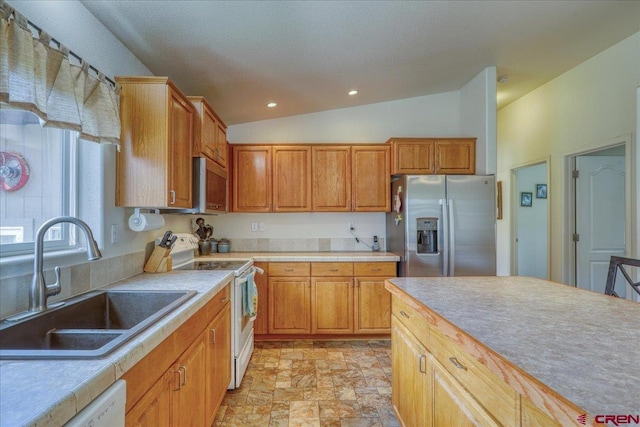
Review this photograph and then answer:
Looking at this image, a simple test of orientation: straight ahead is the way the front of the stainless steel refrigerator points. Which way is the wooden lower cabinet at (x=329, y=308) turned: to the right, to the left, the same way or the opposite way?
the same way

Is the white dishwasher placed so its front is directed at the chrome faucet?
no

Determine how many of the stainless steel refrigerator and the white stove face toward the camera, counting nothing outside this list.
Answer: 1

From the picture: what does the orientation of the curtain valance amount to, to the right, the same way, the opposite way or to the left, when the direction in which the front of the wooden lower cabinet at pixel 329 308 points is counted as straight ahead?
to the left

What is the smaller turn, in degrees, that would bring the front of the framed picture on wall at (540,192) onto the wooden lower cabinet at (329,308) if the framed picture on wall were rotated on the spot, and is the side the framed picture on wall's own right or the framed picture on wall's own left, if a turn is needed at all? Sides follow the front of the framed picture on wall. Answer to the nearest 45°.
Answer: approximately 45° to the framed picture on wall's own right

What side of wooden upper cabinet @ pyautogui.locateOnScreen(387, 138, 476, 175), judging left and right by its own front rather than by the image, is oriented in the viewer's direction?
front

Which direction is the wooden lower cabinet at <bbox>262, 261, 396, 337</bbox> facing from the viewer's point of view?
toward the camera

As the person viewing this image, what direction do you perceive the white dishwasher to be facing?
facing the viewer and to the right of the viewer

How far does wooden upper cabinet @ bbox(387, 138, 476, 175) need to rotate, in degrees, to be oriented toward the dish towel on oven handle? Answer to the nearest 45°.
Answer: approximately 45° to its right

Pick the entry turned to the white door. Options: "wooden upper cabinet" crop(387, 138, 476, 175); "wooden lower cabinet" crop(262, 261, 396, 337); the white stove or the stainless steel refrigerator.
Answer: the white stove

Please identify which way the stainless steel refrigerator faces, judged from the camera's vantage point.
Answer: facing the viewer

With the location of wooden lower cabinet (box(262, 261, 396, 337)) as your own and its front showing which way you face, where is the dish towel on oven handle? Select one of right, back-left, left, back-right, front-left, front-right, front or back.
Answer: front-right

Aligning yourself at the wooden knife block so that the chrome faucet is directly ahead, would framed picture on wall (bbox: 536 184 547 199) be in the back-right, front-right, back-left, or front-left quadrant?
back-left
